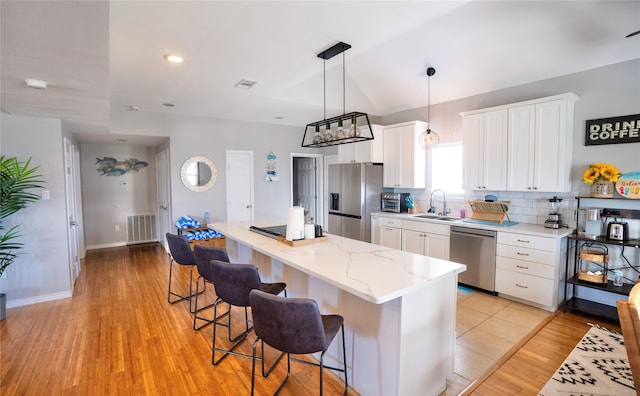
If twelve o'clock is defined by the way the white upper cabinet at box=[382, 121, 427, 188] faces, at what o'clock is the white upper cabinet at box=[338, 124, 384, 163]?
the white upper cabinet at box=[338, 124, 384, 163] is roughly at 2 o'clock from the white upper cabinet at box=[382, 121, 427, 188].

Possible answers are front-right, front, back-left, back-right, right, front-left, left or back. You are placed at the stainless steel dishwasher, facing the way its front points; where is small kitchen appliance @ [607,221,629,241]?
back-left

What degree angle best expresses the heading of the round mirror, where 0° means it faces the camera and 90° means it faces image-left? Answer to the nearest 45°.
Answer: approximately 0°

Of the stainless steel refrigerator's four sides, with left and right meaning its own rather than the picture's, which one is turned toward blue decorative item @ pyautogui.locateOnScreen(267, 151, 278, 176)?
right

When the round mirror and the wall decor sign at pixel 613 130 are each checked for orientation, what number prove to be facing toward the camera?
2

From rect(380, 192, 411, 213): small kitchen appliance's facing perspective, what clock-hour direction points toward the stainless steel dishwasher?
The stainless steel dishwasher is roughly at 9 o'clock from the small kitchen appliance.

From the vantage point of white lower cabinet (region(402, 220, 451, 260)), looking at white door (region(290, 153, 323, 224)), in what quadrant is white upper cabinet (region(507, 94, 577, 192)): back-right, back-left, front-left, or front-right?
back-right

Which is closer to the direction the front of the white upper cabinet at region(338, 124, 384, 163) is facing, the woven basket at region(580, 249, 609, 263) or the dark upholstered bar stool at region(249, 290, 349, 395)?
the dark upholstered bar stool
